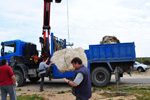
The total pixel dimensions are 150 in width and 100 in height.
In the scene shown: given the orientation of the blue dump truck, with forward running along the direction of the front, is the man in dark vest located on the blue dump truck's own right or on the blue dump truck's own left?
on the blue dump truck's own left

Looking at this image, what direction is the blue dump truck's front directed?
to the viewer's left
